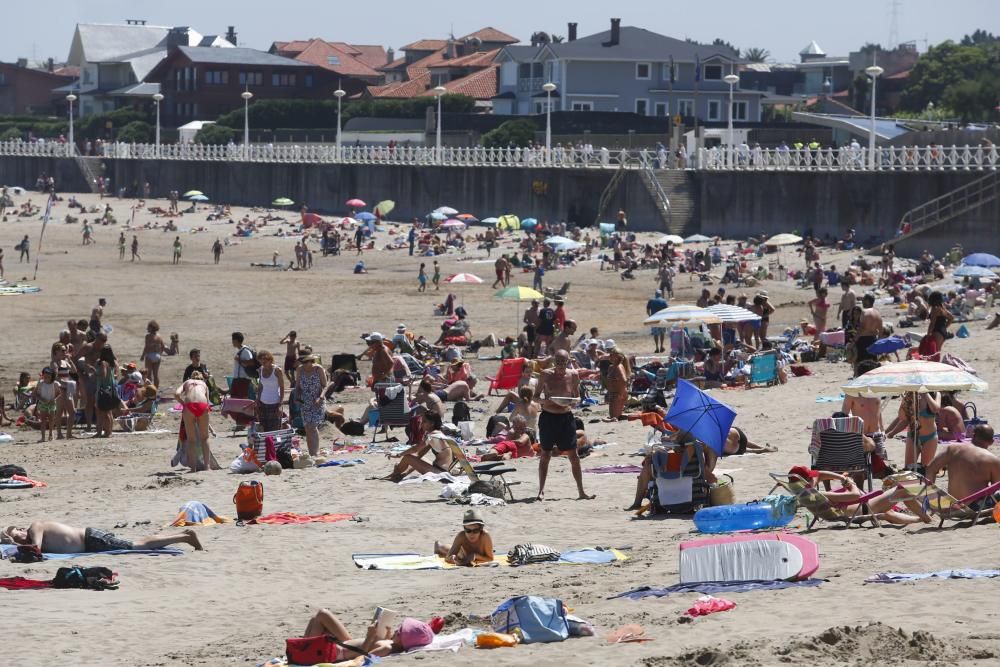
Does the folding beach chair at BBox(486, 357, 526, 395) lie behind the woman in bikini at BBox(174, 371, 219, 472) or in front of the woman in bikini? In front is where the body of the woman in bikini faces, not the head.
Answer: in front

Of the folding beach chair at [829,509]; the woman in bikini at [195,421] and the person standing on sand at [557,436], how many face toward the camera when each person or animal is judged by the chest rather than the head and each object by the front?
1

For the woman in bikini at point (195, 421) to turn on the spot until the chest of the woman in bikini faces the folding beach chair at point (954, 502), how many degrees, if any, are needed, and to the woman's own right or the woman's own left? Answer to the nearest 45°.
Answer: approximately 135° to the woman's own right

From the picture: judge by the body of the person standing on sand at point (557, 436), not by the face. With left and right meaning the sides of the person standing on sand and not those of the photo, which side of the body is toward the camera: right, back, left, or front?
front

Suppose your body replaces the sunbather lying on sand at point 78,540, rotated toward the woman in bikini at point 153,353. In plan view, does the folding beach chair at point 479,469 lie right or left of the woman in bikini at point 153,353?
right

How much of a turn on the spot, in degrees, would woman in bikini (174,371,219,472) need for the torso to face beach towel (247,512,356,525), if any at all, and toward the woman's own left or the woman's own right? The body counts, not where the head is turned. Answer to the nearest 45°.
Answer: approximately 180°

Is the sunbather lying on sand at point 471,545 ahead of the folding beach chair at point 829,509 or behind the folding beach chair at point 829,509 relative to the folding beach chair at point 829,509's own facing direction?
behind

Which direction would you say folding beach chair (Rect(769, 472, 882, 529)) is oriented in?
to the viewer's right

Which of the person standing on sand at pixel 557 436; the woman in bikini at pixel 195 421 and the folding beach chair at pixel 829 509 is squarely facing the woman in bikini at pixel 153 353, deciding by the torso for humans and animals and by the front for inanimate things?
the woman in bikini at pixel 195 421

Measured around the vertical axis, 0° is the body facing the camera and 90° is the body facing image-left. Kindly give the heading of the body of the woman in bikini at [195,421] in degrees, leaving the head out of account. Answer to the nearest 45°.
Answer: approximately 180°

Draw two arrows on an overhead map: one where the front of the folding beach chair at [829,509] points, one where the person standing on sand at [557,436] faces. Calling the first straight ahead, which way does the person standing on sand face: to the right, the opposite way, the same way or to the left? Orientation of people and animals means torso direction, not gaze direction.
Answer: to the right

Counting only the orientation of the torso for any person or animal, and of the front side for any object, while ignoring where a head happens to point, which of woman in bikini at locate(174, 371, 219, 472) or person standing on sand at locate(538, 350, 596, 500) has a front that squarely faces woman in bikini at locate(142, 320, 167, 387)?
woman in bikini at locate(174, 371, 219, 472)

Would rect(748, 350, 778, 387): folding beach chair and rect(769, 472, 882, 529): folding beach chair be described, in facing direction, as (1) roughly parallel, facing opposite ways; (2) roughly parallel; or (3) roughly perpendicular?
roughly perpendicular

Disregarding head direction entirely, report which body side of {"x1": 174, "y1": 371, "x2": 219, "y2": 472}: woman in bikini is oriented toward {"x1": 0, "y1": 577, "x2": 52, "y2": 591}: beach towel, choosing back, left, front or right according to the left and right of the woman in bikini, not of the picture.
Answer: back
